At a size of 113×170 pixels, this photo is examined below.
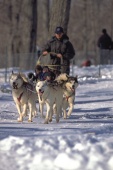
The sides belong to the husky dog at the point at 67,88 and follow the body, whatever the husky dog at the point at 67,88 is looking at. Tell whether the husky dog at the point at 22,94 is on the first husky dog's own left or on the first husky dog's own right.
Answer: on the first husky dog's own right

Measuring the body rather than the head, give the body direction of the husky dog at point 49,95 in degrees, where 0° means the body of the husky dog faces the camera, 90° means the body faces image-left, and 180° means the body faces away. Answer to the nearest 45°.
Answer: approximately 45°

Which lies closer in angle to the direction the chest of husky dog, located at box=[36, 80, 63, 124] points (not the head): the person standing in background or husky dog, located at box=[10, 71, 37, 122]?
the husky dog

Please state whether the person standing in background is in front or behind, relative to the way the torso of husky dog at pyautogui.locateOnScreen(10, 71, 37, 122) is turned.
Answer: behind

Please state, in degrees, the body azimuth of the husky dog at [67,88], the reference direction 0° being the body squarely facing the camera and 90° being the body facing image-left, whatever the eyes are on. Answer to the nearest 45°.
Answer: approximately 0°

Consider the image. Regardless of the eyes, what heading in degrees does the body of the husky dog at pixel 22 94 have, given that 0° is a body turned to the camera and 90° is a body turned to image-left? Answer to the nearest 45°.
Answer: approximately 45°

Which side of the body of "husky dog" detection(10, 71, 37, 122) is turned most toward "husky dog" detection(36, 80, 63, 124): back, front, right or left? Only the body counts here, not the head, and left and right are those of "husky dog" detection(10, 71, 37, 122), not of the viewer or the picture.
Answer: left

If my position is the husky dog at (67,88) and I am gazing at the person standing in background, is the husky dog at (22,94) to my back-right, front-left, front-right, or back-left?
back-left

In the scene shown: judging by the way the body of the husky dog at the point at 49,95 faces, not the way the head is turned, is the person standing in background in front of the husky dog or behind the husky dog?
behind
